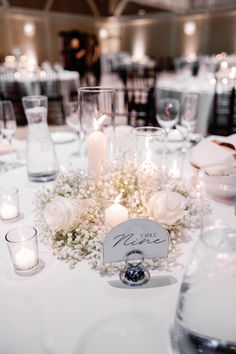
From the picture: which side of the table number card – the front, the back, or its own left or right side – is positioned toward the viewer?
front

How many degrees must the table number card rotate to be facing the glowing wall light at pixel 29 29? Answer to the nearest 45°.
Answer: approximately 180°

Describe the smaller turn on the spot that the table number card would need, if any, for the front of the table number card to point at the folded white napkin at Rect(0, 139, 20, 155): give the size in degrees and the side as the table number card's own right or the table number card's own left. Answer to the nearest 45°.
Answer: approximately 135° to the table number card's own right

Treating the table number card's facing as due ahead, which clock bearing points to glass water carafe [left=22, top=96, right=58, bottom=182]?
The glass water carafe is roughly at 5 o'clock from the table number card.

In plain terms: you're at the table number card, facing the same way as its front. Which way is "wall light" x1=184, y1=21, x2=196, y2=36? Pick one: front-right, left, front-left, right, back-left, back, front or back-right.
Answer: back

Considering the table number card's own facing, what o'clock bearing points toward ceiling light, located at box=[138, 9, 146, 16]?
The ceiling light is roughly at 6 o'clock from the table number card.

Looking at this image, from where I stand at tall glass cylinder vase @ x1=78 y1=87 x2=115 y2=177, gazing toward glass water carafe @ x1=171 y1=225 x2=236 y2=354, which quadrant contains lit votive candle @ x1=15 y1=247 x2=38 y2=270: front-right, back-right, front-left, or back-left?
front-right

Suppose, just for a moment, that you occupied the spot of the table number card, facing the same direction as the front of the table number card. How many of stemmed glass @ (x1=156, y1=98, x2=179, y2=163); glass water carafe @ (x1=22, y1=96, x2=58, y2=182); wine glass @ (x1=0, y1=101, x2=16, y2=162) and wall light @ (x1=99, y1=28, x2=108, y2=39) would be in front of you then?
0

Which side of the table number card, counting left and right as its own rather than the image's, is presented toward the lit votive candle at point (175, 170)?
back

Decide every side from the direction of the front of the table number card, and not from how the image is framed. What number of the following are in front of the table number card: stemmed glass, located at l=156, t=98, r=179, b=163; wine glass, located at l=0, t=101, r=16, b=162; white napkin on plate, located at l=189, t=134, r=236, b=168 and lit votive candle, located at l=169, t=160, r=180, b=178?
0

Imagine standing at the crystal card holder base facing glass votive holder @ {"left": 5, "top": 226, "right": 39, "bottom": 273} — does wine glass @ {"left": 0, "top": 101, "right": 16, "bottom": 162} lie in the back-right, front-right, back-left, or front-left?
front-right

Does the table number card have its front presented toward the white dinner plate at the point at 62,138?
no

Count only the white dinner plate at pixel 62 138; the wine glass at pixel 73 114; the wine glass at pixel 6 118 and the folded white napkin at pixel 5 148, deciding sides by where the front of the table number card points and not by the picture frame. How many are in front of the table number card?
0
